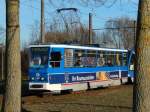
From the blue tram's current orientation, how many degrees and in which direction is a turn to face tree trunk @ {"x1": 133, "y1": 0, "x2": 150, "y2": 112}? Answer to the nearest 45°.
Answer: approximately 45° to its left

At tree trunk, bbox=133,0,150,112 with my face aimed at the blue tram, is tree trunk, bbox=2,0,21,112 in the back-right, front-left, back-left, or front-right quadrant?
front-left

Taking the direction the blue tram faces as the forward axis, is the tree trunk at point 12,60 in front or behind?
in front

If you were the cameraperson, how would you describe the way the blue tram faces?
facing the viewer and to the left of the viewer
